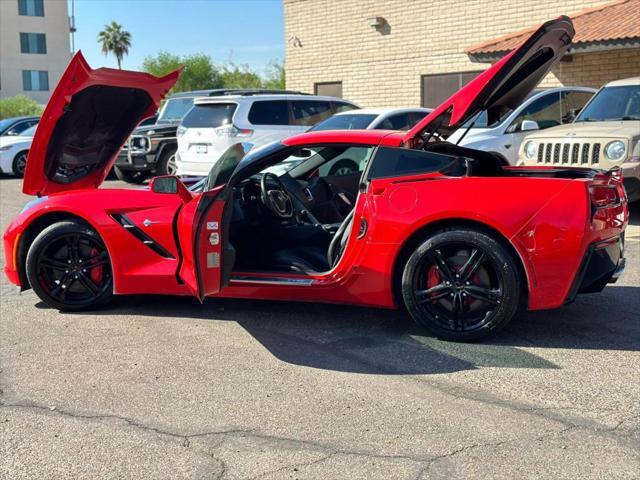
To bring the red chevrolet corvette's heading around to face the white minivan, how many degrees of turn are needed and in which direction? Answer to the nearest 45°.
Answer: approximately 90° to its right

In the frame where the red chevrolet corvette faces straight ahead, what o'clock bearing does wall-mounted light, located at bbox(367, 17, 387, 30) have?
The wall-mounted light is roughly at 3 o'clock from the red chevrolet corvette.

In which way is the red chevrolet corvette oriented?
to the viewer's left

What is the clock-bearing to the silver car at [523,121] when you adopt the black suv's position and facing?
The silver car is roughly at 9 o'clock from the black suv.

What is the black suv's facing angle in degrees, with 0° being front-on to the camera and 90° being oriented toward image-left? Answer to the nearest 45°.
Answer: approximately 45°

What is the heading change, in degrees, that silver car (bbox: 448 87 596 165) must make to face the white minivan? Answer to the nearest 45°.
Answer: approximately 45° to its right

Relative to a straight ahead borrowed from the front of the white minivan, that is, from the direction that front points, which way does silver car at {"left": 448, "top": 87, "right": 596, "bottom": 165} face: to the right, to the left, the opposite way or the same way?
the opposite way

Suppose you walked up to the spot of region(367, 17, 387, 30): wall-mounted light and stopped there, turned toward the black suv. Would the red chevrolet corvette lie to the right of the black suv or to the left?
left

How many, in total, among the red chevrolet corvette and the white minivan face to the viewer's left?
1

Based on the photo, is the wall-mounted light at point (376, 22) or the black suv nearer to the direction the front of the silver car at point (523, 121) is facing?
the black suv
